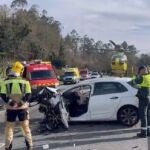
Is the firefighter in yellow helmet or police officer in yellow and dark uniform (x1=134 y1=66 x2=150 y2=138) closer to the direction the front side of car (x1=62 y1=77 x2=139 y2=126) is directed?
the firefighter in yellow helmet

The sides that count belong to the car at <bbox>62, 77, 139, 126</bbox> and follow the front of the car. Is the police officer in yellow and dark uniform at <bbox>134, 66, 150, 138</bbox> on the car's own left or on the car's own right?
on the car's own left

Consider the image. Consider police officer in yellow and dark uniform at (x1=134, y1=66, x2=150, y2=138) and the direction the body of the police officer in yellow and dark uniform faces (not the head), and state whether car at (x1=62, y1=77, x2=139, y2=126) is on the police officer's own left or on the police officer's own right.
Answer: on the police officer's own right

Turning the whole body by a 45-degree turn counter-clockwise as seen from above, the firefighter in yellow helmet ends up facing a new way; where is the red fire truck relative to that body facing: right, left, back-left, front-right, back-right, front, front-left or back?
front-right

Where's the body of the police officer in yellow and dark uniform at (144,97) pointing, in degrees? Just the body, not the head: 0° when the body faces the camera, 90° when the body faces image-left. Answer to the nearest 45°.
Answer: approximately 90°

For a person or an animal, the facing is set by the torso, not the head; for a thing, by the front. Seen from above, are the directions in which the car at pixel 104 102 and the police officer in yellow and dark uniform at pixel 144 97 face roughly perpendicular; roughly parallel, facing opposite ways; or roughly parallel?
roughly parallel

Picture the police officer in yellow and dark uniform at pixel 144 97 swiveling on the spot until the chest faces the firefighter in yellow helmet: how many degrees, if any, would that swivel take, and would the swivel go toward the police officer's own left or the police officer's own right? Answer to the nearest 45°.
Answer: approximately 45° to the police officer's own left

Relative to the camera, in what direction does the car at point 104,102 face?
facing to the left of the viewer

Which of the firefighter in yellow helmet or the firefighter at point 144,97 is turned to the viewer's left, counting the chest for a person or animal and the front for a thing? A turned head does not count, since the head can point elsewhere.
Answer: the firefighter

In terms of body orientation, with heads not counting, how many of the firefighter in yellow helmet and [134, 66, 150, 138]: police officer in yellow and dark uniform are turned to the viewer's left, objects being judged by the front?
1

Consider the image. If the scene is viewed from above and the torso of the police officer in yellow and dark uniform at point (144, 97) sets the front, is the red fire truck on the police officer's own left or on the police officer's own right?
on the police officer's own right
